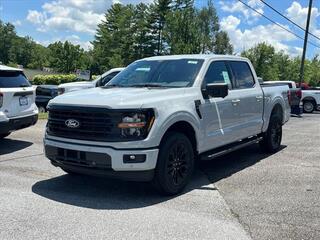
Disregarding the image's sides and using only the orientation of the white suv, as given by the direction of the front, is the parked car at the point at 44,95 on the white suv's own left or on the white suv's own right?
on the white suv's own right

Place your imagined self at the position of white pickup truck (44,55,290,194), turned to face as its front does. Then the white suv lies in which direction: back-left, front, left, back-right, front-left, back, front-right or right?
right

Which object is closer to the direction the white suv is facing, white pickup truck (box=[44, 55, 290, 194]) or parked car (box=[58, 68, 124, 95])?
the parked car

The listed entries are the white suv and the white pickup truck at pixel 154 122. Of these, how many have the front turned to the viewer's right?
0

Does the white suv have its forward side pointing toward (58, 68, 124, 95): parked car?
no

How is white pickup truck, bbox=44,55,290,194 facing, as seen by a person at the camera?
facing the viewer and to the left of the viewer

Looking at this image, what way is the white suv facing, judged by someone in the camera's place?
facing away from the viewer and to the left of the viewer

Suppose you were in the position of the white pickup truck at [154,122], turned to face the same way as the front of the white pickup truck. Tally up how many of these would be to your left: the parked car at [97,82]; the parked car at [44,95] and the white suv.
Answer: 0

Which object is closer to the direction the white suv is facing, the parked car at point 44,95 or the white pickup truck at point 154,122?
the parked car
